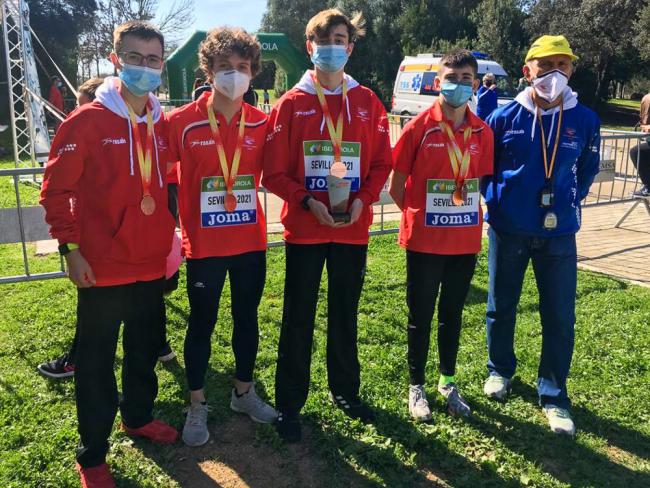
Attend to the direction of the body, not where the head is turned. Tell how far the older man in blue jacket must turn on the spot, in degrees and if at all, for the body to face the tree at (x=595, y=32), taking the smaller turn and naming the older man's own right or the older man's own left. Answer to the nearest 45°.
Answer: approximately 180°

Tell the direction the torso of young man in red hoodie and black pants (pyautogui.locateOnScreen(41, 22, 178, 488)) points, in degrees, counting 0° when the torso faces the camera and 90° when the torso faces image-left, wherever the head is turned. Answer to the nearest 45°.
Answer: approximately 315°

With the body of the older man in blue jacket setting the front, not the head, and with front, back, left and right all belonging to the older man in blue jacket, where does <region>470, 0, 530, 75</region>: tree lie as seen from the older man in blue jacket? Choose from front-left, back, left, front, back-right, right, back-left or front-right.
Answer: back

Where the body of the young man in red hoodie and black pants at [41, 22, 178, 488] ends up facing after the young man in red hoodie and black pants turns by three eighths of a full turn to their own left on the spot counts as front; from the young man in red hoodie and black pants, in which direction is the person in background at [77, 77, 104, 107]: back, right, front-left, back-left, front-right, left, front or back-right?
front

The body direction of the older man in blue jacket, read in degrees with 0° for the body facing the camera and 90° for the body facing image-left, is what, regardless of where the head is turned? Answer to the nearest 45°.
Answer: approximately 0°

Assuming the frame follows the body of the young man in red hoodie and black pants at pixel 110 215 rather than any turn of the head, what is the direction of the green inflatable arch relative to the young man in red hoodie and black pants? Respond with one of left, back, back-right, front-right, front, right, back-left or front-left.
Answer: back-left

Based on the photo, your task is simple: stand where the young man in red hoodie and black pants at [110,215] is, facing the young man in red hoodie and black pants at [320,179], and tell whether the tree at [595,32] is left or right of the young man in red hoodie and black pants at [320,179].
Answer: left

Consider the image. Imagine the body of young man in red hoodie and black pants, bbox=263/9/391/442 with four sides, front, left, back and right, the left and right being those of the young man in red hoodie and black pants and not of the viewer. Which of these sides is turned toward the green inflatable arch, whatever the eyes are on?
back

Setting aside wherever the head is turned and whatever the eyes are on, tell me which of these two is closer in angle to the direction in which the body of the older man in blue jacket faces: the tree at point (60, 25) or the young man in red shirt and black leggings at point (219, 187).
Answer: the young man in red shirt and black leggings

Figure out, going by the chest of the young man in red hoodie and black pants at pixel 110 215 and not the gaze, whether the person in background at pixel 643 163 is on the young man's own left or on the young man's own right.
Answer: on the young man's own left

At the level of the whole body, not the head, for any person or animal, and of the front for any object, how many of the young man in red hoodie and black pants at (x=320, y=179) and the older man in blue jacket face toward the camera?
2

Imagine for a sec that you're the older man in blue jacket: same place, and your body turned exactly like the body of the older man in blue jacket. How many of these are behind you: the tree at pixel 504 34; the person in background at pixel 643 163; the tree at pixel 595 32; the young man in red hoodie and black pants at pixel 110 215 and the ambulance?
4
